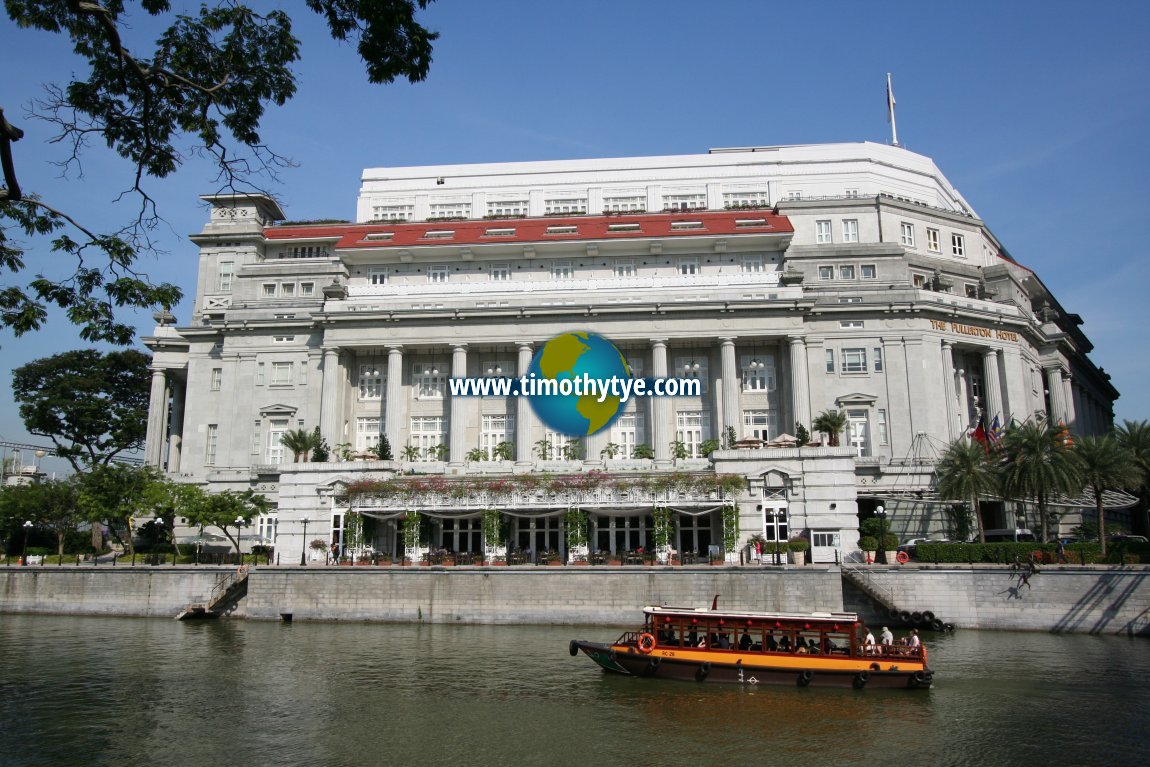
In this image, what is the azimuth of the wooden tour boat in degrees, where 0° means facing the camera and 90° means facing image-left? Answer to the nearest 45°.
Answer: approximately 90°
